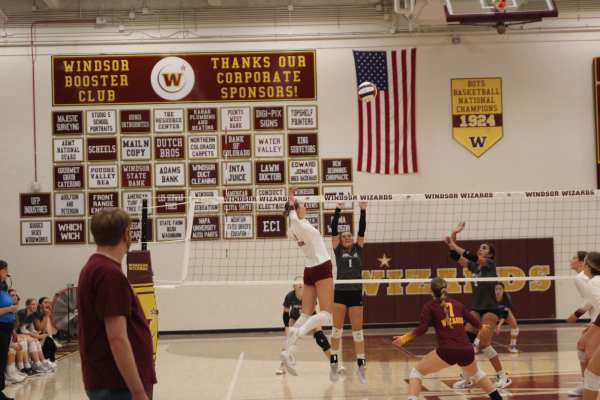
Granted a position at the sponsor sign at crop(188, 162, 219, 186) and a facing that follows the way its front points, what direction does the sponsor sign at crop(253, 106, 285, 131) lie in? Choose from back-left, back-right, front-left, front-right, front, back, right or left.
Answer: left

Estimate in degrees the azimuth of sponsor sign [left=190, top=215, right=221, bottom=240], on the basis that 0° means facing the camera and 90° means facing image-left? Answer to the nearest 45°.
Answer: approximately 0°

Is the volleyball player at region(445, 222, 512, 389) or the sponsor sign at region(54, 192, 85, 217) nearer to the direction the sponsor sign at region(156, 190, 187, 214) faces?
the volleyball player

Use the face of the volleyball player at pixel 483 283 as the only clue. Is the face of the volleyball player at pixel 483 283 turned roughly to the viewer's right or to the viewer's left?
to the viewer's left

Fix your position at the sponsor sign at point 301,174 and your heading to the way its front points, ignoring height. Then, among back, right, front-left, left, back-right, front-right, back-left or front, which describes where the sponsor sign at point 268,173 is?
right

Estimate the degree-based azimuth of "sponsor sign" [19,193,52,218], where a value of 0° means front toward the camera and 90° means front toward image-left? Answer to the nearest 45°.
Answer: approximately 0°

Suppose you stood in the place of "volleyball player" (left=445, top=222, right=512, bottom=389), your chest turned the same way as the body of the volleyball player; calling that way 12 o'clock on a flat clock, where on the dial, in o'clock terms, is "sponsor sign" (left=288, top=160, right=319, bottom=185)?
The sponsor sign is roughly at 3 o'clock from the volleyball player.

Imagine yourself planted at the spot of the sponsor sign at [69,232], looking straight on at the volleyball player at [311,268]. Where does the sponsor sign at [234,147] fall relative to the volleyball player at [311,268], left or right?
left
